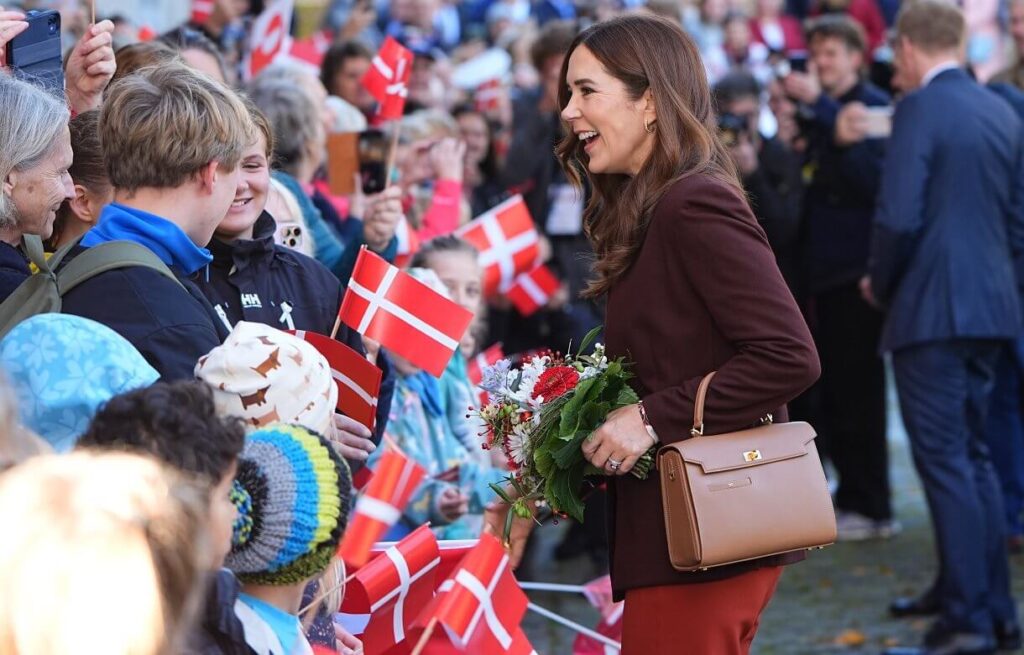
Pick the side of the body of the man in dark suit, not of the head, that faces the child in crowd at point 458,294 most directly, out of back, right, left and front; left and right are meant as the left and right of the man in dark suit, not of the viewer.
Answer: left

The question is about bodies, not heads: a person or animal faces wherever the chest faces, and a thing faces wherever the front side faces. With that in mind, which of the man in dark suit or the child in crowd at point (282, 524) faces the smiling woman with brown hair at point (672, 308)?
the child in crowd

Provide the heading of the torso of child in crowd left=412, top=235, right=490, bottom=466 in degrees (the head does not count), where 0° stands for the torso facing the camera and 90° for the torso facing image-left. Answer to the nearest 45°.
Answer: approximately 315°

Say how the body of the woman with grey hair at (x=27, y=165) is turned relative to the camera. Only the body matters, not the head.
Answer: to the viewer's right

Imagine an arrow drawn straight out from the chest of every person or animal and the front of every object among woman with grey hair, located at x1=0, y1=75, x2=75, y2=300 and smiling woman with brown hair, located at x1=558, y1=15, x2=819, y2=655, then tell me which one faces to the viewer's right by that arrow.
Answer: the woman with grey hair

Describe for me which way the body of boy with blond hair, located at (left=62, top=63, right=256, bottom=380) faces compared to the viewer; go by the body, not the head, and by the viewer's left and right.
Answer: facing away from the viewer and to the right of the viewer

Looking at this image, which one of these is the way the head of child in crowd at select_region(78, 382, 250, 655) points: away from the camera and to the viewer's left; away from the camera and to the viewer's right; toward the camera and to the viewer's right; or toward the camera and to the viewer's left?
away from the camera and to the viewer's right

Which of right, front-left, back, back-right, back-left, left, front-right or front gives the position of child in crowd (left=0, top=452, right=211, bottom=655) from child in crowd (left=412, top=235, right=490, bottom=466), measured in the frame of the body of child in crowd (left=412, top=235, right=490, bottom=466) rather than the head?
front-right

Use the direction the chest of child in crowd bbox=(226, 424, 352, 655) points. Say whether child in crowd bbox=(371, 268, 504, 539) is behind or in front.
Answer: in front

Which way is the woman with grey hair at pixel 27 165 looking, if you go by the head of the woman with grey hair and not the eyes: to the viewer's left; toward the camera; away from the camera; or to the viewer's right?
to the viewer's right
